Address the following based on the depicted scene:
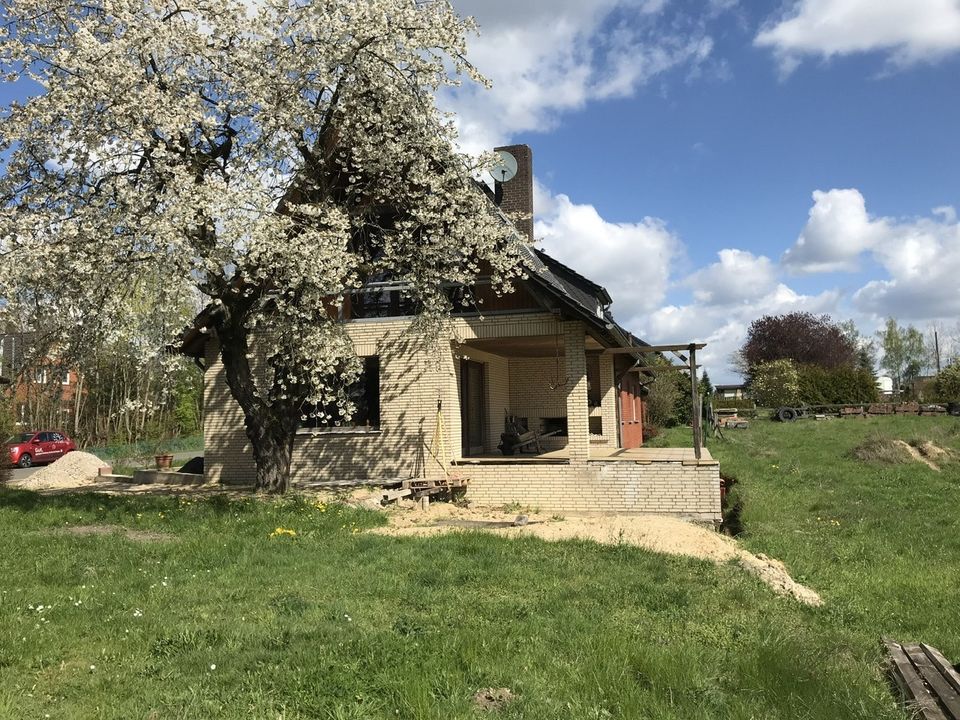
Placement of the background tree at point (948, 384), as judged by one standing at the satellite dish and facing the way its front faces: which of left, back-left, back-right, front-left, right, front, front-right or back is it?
back-left

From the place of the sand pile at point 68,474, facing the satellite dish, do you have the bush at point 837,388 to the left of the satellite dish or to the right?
left

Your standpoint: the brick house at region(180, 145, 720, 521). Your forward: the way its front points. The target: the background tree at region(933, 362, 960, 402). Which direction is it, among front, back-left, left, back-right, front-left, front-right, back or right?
back-left

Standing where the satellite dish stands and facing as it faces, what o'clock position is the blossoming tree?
The blossoming tree is roughly at 1 o'clock from the satellite dish.

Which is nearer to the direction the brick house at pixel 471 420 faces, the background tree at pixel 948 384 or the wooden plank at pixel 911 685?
the wooden plank

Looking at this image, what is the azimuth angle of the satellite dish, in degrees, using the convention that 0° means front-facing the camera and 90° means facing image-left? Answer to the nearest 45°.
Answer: approximately 0°

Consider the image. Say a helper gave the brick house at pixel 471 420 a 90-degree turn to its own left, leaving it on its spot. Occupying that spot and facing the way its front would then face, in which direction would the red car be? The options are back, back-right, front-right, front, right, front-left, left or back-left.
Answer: back-left

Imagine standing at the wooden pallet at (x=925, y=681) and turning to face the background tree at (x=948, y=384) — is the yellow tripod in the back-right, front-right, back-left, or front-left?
front-left

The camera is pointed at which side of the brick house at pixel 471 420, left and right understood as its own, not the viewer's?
front

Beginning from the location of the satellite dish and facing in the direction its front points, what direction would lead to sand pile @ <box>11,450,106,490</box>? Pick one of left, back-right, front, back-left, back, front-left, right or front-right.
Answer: right

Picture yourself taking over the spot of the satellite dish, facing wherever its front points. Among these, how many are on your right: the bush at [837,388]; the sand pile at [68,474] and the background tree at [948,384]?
1

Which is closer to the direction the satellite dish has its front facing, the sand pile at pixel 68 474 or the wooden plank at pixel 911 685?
the wooden plank

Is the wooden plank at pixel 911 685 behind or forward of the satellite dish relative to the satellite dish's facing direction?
forward
